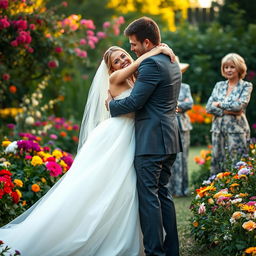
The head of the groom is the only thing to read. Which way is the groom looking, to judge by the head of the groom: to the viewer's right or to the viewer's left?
to the viewer's left

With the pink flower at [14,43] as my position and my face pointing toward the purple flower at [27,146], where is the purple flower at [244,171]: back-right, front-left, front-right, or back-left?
front-left

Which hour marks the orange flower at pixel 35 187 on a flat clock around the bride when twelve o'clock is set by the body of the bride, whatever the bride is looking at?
The orange flower is roughly at 8 o'clock from the bride.

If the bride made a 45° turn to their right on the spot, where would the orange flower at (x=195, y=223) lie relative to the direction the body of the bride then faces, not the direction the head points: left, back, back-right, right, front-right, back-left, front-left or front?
front-left

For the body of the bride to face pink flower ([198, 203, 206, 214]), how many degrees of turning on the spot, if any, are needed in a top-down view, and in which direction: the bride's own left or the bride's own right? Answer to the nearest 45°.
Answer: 0° — they already face it

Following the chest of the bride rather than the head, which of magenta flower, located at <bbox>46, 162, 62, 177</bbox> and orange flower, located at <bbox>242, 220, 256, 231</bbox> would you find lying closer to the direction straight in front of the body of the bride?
the orange flower

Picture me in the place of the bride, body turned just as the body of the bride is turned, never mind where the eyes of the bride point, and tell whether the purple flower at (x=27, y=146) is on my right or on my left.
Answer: on my left

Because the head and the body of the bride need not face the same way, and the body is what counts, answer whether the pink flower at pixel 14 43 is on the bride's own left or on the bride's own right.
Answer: on the bride's own left

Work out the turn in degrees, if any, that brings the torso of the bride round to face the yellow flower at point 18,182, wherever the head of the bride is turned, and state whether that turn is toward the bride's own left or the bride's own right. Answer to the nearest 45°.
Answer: approximately 135° to the bride's own left

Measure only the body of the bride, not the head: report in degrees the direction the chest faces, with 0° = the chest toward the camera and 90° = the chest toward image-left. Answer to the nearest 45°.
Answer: approximately 270°

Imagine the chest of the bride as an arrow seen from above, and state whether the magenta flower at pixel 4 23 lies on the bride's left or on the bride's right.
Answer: on the bride's left

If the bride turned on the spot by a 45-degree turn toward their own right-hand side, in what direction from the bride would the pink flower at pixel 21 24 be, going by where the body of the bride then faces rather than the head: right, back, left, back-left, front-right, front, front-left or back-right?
back-left

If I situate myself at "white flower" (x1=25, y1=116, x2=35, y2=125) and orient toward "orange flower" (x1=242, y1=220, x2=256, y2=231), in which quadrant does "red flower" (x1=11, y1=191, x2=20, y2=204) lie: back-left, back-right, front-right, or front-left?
front-right
